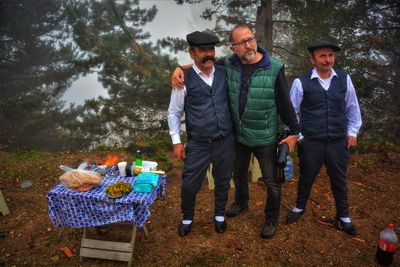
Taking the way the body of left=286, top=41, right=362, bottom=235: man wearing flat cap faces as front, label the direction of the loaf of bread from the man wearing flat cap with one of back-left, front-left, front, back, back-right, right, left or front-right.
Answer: front-right

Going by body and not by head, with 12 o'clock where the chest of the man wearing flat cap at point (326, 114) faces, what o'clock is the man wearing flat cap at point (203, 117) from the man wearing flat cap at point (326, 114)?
the man wearing flat cap at point (203, 117) is roughly at 2 o'clock from the man wearing flat cap at point (326, 114).

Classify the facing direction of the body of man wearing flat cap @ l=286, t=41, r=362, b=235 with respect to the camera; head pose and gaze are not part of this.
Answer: toward the camera

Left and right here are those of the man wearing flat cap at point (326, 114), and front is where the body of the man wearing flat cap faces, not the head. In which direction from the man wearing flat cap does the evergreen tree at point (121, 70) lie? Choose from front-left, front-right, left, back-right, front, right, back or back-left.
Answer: back-right

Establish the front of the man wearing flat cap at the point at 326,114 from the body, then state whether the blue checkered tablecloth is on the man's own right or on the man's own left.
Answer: on the man's own right

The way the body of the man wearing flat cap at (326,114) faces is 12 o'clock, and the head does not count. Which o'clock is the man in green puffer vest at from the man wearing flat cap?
The man in green puffer vest is roughly at 2 o'clock from the man wearing flat cap.

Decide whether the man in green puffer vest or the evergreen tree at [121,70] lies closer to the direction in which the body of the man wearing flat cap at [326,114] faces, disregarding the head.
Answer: the man in green puffer vest

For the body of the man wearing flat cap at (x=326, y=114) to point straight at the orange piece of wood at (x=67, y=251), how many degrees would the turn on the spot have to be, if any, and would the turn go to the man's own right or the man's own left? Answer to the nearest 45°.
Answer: approximately 45° to the man's own right
